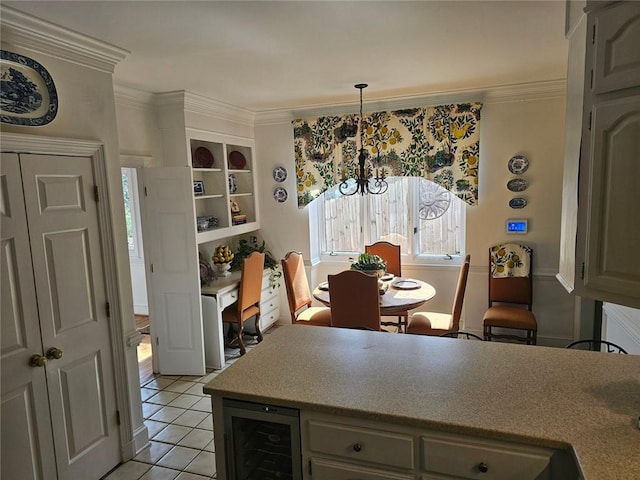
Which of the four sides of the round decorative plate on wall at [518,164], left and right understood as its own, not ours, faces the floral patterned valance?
right

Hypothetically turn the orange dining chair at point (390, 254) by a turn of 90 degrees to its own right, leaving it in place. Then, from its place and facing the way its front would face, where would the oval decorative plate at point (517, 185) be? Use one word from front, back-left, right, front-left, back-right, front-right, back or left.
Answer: back

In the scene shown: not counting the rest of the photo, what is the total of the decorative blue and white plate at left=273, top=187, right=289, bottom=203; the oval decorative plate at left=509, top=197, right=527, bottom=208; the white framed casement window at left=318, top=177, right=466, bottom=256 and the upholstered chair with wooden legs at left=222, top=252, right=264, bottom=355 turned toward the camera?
3

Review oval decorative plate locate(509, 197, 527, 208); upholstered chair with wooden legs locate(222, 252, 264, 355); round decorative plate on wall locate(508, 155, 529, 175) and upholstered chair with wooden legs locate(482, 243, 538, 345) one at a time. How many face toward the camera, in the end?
3

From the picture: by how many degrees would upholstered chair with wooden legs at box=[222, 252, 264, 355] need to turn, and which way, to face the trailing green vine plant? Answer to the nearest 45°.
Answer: approximately 45° to its right

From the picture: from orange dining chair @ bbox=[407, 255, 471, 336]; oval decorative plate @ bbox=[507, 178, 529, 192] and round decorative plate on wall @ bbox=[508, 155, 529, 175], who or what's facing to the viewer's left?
the orange dining chair
